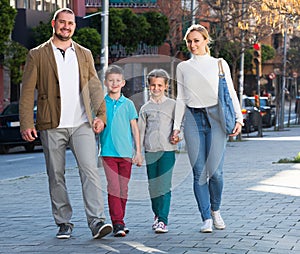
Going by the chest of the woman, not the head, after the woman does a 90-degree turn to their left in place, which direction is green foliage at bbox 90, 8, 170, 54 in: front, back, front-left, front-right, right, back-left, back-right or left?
left

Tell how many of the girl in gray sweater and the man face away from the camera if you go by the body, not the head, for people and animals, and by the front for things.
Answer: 0

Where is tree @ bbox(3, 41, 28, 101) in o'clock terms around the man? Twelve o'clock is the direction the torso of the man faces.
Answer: The tree is roughly at 6 o'clock from the man.

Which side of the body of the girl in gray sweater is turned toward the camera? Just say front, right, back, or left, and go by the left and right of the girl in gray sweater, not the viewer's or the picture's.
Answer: front

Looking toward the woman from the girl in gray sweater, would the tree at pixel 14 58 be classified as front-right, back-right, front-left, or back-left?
back-left

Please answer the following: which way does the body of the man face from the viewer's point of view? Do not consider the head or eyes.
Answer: toward the camera
